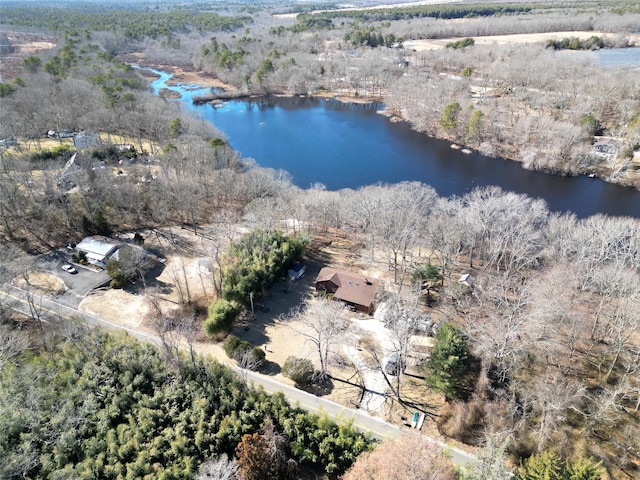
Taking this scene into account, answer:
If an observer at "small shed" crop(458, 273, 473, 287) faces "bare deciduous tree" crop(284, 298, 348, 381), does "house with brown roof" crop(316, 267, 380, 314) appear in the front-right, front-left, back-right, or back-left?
front-right

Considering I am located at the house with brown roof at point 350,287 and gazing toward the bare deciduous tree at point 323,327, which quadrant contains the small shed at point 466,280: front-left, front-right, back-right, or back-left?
back-left

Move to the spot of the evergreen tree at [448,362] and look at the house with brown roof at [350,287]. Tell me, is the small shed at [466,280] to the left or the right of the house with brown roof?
right

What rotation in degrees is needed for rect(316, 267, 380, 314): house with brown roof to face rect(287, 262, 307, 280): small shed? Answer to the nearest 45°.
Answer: approximately 135° to its right

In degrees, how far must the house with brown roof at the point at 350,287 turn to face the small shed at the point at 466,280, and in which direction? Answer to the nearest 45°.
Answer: approximately 90° to its left

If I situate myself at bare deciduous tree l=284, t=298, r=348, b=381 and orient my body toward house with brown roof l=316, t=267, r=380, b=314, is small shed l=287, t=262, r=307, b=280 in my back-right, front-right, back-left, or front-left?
front-left

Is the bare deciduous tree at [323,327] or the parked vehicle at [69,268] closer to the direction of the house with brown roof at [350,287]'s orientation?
the bare deciduous tree

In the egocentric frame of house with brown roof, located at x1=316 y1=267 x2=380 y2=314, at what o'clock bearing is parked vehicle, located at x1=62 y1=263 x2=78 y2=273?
The parked vehicle is roughly at 3 o'clock from the house with brown roof.

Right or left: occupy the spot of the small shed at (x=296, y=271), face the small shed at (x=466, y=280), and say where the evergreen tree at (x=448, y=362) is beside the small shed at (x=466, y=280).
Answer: right

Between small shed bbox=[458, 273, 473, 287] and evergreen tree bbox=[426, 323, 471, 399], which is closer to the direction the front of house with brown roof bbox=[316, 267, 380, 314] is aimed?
the evergreen tree

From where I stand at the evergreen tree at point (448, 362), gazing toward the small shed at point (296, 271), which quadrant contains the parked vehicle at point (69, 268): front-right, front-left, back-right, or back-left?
front-left

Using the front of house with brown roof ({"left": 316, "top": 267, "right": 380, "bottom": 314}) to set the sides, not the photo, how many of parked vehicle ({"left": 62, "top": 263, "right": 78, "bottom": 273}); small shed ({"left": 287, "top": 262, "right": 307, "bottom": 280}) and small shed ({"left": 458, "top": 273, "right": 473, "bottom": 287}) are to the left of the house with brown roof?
1

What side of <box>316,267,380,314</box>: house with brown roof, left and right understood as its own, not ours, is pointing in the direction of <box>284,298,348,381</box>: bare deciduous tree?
front

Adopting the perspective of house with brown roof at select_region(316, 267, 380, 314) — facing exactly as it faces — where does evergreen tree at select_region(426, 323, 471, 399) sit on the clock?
The evergreen tree is roughly at 11 o'clock from the house with brown roof.

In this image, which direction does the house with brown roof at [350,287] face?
toward the camera

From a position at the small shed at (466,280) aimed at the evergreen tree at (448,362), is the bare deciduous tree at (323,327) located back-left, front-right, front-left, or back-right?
front-right
